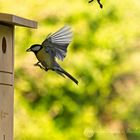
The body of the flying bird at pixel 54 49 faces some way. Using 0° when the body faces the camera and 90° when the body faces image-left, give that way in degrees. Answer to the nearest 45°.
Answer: approximately 90°

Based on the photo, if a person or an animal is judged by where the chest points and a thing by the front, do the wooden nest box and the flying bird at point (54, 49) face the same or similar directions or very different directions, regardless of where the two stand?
very different directions

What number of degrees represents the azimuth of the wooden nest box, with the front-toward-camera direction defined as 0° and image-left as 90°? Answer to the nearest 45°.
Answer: approximately 270°

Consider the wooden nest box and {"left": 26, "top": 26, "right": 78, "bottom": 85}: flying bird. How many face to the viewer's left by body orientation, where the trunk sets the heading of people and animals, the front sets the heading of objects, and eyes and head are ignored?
1

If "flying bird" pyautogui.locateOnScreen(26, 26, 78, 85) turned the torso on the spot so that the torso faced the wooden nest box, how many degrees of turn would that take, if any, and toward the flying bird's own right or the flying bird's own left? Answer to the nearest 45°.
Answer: approximately 45° to the flying bird's own right
